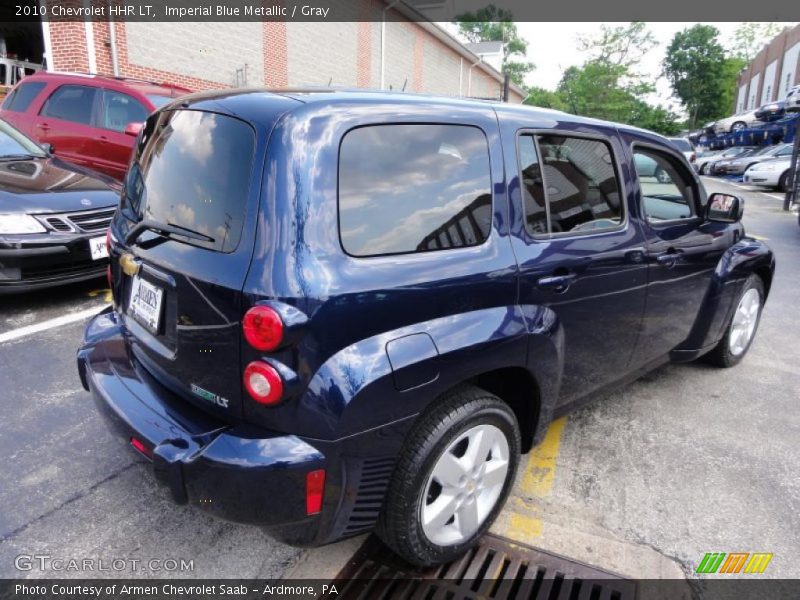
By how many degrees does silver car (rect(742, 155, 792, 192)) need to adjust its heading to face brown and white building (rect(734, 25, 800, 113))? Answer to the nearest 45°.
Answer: approximately 135° to its right

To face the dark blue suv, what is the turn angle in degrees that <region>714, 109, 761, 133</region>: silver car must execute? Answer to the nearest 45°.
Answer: approximately 45° to its left

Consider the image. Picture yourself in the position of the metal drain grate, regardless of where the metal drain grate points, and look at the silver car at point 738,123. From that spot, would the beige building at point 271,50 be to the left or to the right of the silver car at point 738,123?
left

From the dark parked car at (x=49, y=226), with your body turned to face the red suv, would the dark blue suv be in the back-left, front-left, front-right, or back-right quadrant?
back-right

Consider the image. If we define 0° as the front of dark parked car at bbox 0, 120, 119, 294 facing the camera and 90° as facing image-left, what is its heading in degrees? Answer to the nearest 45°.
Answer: approximately 315°
